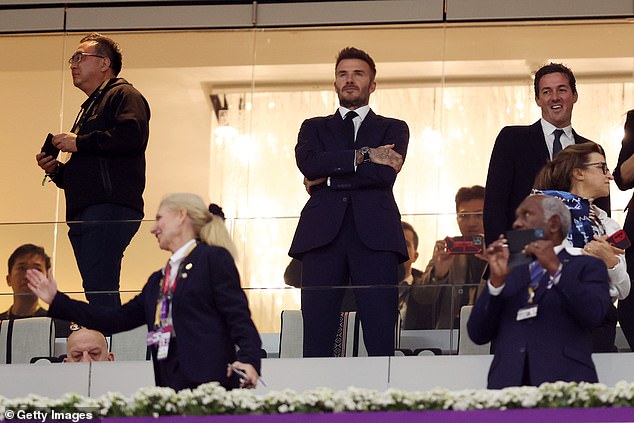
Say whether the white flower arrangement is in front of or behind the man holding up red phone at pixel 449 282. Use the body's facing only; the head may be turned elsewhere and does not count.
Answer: in front

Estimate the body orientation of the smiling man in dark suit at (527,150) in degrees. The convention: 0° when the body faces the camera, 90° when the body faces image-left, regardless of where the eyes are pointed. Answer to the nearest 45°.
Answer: approximately 0°

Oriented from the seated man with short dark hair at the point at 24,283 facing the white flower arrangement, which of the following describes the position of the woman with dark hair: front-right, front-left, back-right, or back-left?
front-left

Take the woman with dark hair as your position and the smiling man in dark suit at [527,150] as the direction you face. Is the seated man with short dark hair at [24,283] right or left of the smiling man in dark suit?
left

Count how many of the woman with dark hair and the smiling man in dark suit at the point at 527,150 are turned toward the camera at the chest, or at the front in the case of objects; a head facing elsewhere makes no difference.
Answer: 1

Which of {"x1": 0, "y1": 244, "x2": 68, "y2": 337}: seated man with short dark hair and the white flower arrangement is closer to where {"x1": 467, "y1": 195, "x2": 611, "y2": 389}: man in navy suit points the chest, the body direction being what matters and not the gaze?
the white flower arrangement

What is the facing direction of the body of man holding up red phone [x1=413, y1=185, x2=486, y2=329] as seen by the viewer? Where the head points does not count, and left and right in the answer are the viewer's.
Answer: facing the viewer

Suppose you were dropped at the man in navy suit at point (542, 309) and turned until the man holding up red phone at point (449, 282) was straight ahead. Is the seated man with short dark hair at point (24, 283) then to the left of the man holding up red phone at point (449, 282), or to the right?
left

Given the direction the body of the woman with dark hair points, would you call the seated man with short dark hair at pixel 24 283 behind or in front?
behind
